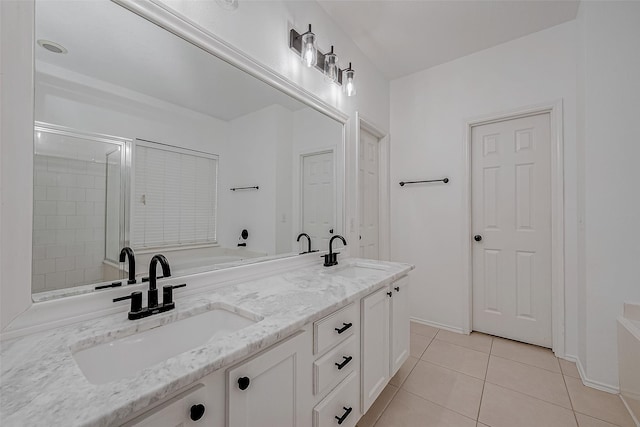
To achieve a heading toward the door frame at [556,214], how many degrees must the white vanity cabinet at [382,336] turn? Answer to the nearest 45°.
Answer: approximately 90° to its left

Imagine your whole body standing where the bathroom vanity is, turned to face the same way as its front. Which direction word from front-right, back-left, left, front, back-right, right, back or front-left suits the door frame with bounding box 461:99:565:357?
front-left

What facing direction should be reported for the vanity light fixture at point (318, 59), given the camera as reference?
facing the viewer and to the right of the viewer

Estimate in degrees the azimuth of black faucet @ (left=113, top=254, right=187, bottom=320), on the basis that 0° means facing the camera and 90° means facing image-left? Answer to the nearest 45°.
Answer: approximately 315°

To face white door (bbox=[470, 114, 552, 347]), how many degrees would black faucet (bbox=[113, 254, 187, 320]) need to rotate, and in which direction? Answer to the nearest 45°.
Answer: approximately 45° to its left

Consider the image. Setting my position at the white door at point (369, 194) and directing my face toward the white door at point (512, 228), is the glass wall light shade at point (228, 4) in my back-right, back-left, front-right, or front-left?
back-right

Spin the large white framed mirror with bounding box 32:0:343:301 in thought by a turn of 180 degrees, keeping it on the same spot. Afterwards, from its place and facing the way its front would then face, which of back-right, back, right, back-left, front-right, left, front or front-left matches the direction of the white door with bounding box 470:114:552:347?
back-right
